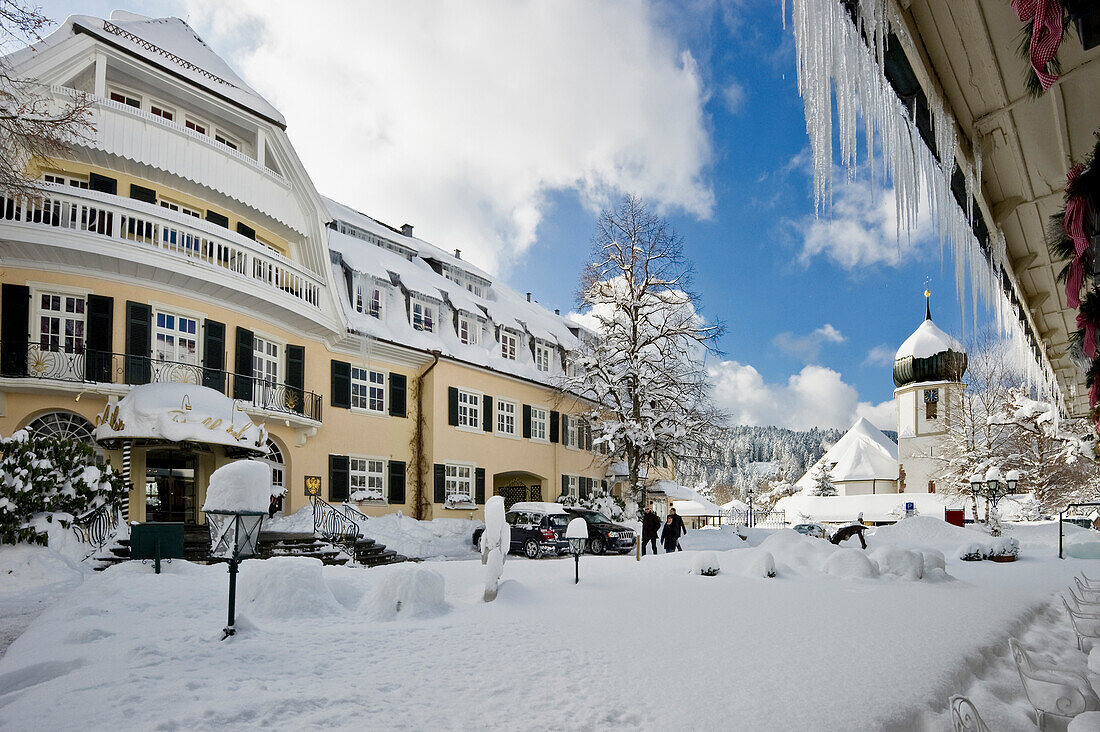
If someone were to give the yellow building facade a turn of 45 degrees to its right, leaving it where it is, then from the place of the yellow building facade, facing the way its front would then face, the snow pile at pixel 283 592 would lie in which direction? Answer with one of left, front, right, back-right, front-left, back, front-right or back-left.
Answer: front

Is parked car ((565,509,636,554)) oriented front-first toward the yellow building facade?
no

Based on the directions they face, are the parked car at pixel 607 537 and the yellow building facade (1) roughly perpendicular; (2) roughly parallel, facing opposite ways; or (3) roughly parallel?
roughly parallel

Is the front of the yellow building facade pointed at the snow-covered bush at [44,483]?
no

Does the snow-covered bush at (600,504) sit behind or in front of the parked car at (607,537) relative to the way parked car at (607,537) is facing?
behind

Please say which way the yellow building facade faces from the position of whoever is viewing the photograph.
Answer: facing the viewer and to the right of the viewer

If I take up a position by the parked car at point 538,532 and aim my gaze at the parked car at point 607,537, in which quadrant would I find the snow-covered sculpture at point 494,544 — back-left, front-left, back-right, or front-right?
back-right

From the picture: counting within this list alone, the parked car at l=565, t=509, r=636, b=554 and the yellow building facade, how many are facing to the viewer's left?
0

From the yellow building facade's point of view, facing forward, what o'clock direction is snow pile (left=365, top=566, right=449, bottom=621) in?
The snow pile is roughly at 1 o'clock from the yellow building facade.
